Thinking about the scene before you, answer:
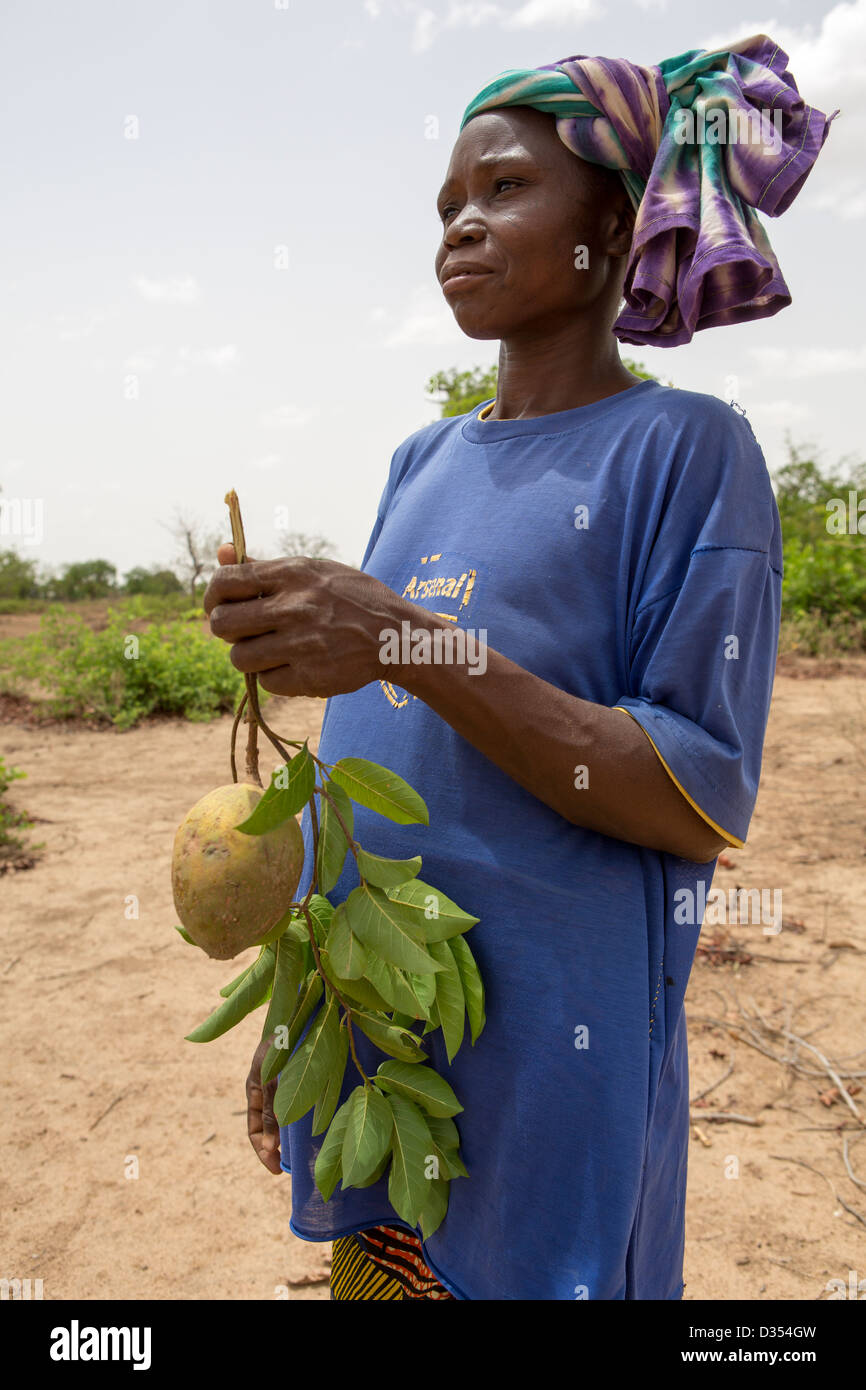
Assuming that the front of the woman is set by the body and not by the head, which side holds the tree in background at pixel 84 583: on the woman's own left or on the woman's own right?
on the woman's own right

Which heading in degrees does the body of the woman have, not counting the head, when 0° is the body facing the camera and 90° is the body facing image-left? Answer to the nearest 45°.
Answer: approximately 45°

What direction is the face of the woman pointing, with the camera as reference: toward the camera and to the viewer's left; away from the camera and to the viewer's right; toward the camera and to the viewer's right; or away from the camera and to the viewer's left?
toward the camera and to the viewer's left

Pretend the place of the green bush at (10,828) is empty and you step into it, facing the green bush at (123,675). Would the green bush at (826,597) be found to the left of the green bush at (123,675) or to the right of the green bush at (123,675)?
right

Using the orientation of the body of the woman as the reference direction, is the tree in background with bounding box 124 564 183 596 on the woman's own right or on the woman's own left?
on the woman's own right

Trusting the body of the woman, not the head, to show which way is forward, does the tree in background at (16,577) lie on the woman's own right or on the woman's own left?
on the woman's own right

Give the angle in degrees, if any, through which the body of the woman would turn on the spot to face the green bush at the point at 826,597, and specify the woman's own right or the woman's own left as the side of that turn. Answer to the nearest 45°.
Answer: approximately 135° to the woman's own right
